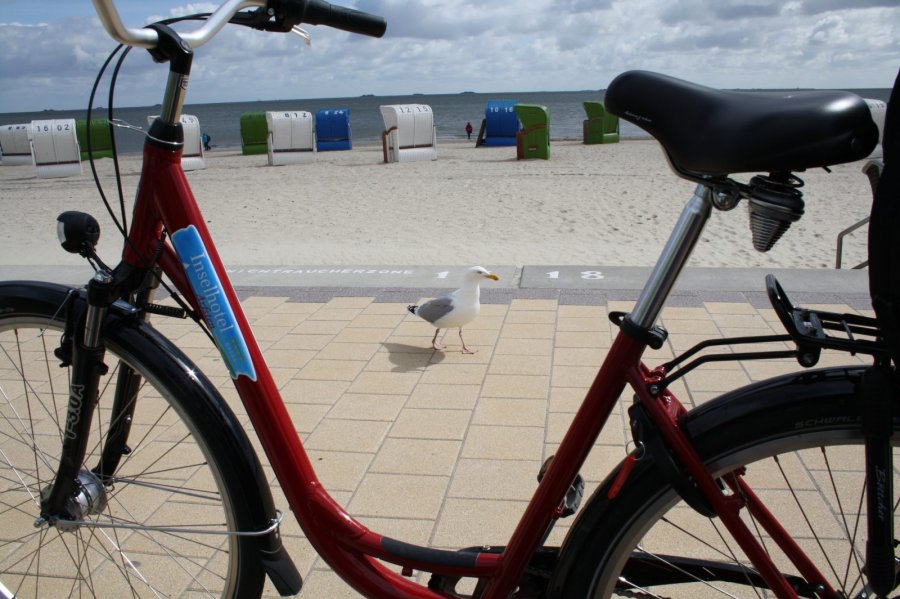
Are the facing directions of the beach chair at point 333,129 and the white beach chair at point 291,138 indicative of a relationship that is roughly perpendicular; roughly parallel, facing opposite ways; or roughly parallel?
roughly parallel

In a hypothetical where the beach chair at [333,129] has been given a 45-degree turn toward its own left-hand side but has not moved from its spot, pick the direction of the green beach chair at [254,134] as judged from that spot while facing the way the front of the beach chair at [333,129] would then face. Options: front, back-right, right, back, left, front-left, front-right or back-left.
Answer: left

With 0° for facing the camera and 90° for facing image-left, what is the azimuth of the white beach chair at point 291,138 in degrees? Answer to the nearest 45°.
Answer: approximately 180°

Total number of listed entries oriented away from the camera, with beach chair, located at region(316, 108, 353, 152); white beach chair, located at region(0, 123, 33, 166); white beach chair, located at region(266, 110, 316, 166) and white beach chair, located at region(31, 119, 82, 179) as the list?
4

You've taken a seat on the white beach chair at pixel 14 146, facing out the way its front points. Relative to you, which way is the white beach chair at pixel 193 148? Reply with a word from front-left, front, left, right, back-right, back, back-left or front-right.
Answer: back-right

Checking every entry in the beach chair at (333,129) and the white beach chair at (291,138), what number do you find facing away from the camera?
2

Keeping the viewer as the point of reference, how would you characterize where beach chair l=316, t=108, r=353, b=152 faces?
facing away from the viewer

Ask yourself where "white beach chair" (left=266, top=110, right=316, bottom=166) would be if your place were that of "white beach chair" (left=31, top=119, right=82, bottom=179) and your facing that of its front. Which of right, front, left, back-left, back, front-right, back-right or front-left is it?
right

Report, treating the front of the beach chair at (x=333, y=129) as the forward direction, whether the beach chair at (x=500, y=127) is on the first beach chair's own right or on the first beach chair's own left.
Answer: on the first beach chair's own right

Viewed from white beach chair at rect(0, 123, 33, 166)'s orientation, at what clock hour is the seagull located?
The seagull is roughly at 6 o'clock from the white beach chair.

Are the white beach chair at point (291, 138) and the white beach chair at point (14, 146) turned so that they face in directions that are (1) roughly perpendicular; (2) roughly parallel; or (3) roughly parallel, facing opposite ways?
roughly parallel

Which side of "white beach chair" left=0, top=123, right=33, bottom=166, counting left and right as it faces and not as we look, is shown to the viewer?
back

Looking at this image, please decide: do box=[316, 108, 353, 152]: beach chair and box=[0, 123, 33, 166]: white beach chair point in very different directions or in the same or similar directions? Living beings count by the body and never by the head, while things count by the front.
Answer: same or similar directions
